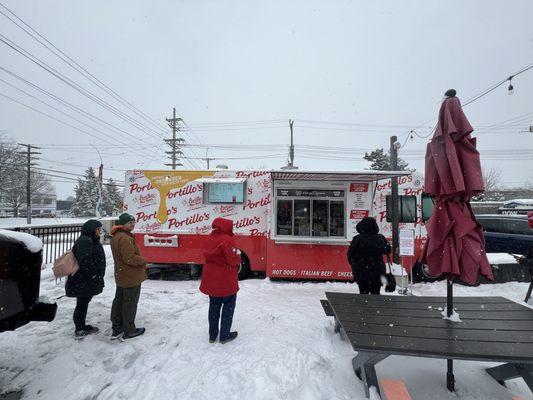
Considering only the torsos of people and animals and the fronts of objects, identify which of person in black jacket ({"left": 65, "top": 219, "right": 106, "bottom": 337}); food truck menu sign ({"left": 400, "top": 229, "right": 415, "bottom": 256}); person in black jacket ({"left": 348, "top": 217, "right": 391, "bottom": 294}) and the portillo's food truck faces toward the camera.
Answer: the food truck menu sign

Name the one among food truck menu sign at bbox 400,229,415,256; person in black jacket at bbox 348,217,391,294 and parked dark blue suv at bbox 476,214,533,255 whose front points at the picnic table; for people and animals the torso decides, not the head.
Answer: the food truck menu sign

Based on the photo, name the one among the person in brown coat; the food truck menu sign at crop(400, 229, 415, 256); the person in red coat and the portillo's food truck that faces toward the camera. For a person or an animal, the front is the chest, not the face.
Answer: the food truck menu sign

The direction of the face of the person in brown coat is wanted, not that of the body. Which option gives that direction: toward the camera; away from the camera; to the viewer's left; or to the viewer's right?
to the viewer's right

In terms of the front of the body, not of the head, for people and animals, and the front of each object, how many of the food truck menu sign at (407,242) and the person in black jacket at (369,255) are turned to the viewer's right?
0

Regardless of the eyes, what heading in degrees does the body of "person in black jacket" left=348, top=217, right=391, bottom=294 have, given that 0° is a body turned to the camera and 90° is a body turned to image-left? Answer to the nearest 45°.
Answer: approximately 180°

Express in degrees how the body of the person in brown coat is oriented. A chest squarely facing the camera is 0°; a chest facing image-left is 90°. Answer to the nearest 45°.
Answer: approximately 270°

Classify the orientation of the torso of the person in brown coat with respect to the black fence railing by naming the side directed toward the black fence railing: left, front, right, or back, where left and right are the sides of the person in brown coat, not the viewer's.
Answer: left

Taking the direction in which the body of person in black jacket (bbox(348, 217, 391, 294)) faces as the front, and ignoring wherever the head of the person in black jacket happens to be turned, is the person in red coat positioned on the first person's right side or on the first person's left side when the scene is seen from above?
on the first person's left side

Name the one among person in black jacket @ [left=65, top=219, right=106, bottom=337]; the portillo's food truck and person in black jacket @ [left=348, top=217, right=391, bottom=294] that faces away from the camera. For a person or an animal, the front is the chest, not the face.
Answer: person in black jacket @ [left=348, top=217, right=391, bottom=294]

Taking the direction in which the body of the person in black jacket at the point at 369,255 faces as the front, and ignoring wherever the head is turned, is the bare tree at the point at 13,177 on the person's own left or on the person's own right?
on the person's own left

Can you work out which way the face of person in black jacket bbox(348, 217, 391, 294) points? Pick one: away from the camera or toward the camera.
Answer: away from the camera

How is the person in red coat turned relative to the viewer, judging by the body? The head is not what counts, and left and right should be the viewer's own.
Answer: facing away from the viewer and to the right of the viewer
